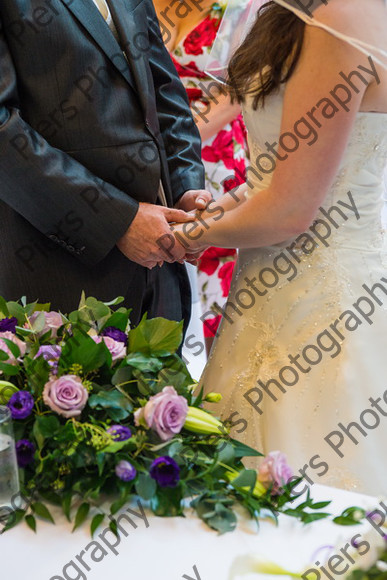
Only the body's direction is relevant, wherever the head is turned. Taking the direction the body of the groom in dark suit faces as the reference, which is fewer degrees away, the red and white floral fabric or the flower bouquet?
the flower bouquet

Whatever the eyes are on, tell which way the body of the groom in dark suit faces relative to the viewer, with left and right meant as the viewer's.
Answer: facing the viewer and to the right of the viewer

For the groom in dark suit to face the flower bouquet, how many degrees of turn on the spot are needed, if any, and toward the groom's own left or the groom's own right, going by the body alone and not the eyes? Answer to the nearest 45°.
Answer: approximately 45° to the groom's own right

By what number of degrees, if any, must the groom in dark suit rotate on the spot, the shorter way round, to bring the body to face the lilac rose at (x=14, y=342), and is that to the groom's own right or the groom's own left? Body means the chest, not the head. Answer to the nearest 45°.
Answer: approximately 45° to the groom's own right

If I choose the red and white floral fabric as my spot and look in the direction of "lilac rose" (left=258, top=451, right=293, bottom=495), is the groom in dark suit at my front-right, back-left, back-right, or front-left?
front-right

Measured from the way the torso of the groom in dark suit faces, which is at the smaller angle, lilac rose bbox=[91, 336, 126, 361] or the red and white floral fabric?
the lilac rose

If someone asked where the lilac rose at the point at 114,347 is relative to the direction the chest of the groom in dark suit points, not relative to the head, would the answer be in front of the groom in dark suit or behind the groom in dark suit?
in front

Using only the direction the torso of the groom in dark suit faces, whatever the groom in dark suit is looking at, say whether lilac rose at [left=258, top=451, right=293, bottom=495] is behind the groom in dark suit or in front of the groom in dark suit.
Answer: in front
